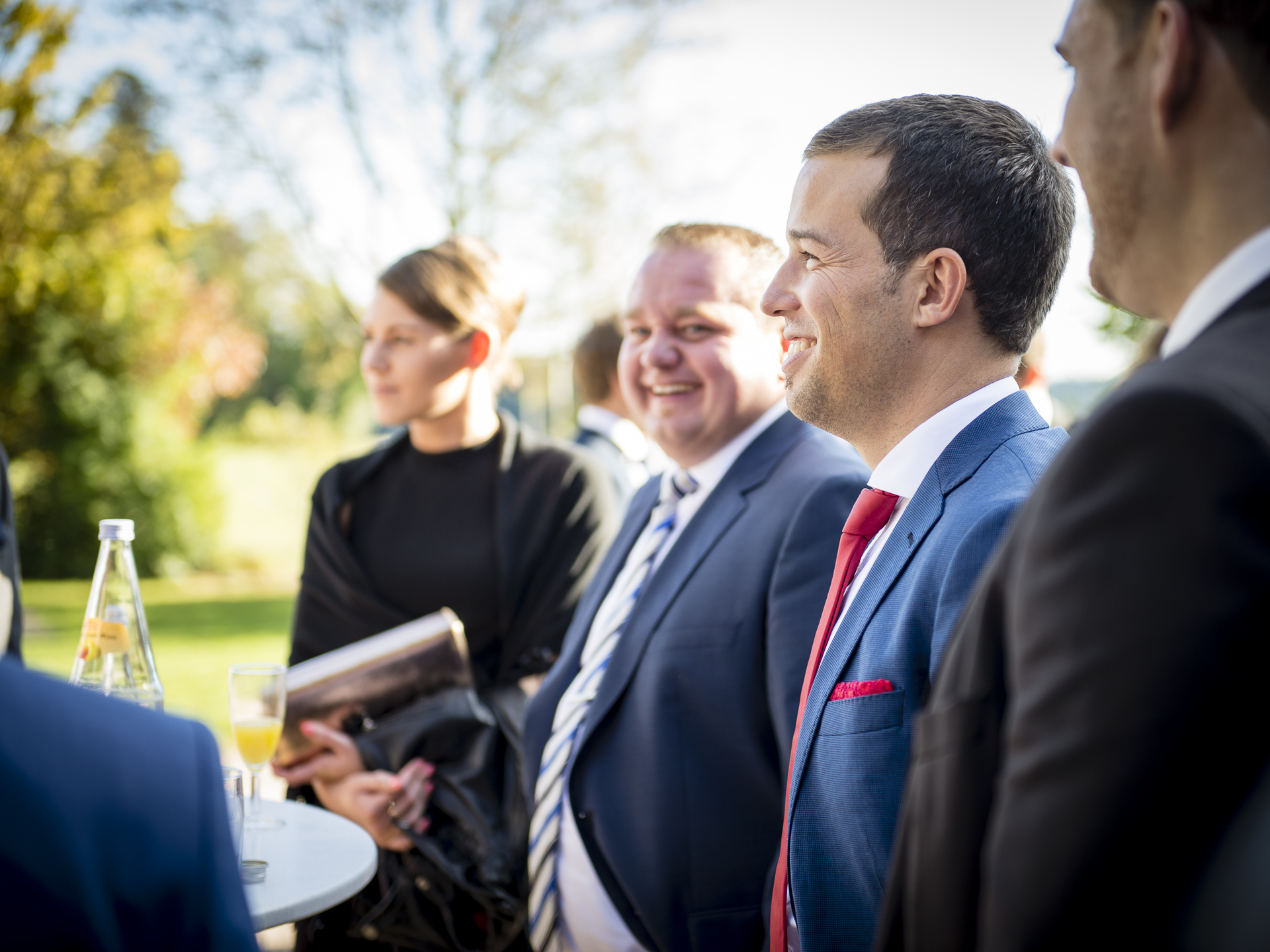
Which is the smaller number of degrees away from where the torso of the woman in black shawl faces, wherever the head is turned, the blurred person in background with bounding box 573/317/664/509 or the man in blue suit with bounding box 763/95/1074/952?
the man in blue suit

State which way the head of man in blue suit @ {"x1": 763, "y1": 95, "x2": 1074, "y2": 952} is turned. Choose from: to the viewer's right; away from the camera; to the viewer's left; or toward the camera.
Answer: to the viewer's left

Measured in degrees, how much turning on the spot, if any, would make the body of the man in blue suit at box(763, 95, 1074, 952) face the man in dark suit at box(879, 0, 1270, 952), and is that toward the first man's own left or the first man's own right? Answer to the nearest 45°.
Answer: approximately 90° to the first man's own left

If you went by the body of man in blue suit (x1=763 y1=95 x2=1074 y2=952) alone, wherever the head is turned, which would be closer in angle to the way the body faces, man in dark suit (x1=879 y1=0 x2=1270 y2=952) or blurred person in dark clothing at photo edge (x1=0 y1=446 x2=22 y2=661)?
the blurred person in dark clothing at photo edge

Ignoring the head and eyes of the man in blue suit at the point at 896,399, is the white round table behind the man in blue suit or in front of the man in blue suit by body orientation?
in front

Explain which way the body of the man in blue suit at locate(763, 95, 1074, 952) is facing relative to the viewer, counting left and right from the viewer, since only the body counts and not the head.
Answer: facing to the left of the viewer

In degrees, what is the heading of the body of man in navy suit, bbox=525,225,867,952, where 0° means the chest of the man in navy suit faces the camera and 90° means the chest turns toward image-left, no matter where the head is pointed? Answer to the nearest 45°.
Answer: approximately 45°

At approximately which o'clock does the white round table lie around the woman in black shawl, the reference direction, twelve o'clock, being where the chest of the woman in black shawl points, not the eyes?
The white round table is roughly at 11 o'clock from the woman in black shawl.

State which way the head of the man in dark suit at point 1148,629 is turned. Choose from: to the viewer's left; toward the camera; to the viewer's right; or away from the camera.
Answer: to the viewer's left

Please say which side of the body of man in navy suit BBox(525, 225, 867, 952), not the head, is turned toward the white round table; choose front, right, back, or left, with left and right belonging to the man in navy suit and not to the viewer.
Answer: front

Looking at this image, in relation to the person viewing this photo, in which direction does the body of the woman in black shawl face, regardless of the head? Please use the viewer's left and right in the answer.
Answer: facing the viewer and to the left of the viewer
